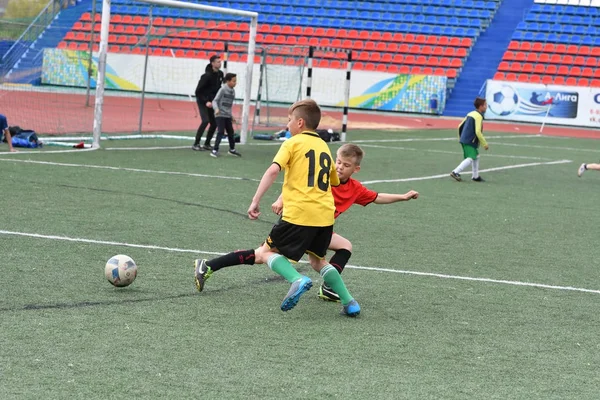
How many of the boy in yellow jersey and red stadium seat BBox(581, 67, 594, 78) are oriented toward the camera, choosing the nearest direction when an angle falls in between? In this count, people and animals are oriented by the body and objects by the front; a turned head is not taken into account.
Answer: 1

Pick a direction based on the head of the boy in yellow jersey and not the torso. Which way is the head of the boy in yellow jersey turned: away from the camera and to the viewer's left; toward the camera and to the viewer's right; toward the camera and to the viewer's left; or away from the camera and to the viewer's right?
away from the camera and to the viewer's left

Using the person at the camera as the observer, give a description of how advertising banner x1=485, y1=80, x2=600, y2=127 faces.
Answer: facing the viewer

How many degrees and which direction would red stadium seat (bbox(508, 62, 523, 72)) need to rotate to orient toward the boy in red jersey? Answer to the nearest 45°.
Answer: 0° — it already faces them

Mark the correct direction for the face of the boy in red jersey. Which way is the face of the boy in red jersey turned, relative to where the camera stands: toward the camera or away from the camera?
toward the camera

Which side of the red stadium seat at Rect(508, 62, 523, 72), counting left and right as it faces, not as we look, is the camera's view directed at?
front

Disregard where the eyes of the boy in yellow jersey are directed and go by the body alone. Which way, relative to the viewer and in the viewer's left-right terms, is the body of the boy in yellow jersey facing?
facing away from the viewer and to the left of the viewer

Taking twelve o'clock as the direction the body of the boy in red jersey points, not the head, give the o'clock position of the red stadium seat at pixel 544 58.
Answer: The red stadium seat is roughly at 5 o'clock from the boy in red jersey.

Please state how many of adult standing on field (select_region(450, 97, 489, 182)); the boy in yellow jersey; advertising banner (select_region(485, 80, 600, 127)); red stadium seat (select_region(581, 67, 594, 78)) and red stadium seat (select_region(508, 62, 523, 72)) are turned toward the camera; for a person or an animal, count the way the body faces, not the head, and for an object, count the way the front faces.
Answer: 3

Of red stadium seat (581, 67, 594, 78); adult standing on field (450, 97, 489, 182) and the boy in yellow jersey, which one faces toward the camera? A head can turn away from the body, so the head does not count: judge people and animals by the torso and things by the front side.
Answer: the red stadium seat

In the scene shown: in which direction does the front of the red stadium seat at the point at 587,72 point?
toward the camera

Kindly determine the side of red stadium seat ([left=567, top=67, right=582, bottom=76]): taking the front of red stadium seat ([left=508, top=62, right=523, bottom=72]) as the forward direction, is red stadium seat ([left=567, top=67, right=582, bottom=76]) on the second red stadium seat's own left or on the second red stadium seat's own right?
on the second red stadium seat's own left

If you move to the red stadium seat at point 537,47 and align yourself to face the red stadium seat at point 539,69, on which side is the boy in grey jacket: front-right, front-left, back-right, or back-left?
front-right

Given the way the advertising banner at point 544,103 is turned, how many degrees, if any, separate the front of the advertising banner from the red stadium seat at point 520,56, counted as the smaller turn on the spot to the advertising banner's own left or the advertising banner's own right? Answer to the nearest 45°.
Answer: approximately 180°

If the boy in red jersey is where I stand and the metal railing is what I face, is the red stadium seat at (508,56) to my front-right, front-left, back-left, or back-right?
front-right

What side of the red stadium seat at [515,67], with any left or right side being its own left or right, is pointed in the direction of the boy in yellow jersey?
front
